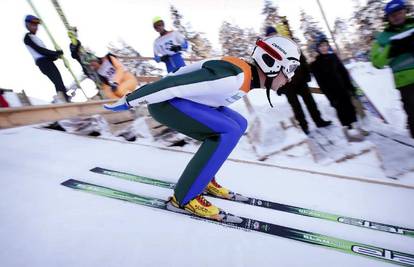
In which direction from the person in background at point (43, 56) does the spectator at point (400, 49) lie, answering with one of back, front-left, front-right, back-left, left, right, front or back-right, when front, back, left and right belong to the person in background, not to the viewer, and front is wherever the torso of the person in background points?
front

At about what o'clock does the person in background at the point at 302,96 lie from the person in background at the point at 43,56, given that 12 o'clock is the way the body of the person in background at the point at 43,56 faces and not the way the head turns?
the person in background at the point at 302,96 is roughly at 12 o'clock from the person in background at the point at 43,56.

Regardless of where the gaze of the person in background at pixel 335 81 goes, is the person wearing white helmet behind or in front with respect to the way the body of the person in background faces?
in front

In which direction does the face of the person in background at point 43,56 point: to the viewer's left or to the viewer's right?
to the viewer's right

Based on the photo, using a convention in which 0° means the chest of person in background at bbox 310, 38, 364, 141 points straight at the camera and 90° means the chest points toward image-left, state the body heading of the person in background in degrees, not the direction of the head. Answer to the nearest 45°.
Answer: approximately 0°

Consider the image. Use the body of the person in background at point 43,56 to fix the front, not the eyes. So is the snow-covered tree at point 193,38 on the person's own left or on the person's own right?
on the person's own left

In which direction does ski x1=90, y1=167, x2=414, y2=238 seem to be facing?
to the viewer's right

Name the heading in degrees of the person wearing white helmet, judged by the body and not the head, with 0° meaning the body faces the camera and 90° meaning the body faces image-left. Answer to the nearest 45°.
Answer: approximately 270°

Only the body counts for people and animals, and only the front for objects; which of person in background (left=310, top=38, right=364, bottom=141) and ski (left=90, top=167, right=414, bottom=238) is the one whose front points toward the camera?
the person in background

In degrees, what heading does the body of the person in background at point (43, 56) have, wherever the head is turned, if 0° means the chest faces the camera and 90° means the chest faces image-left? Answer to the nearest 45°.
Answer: approximately 315°
